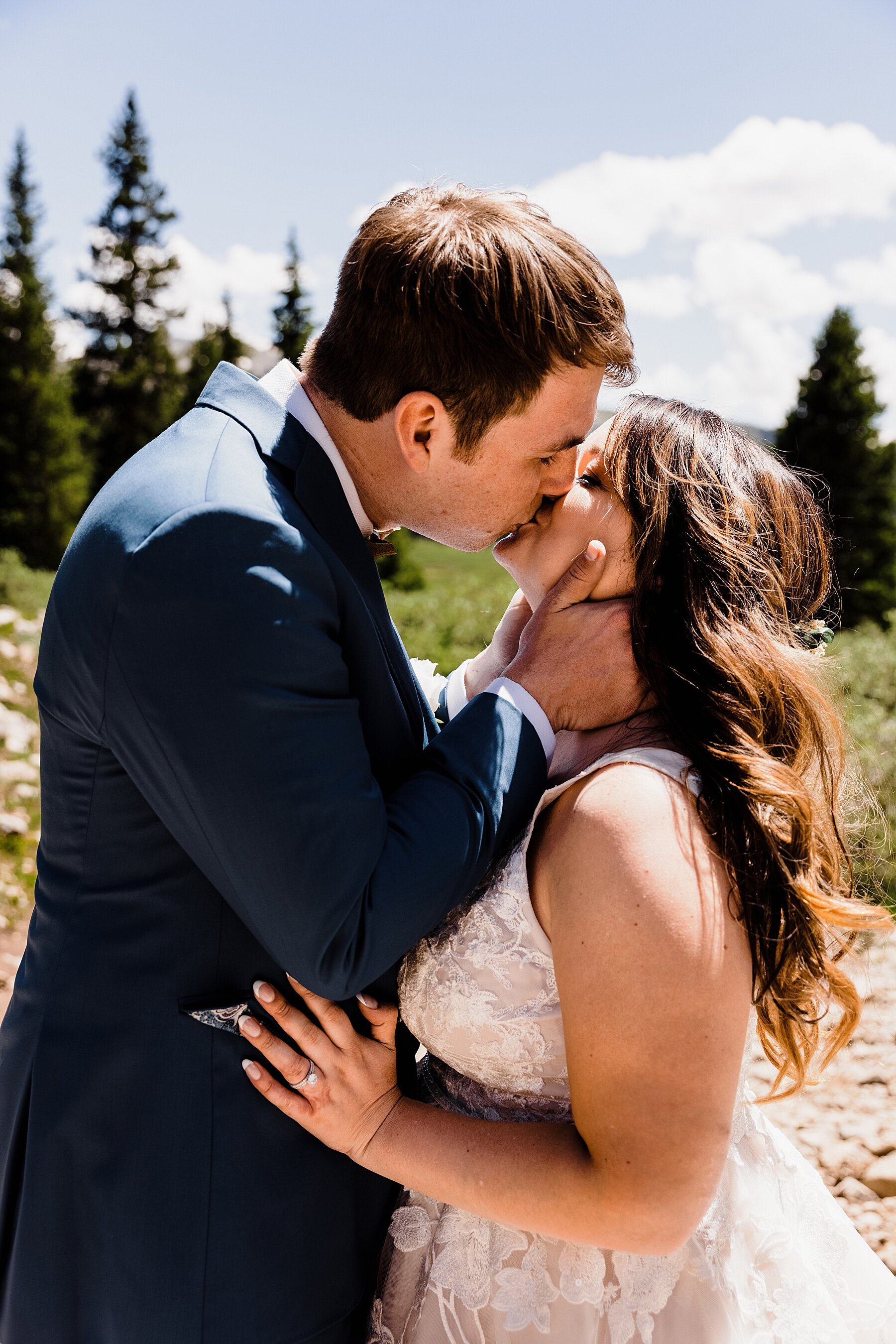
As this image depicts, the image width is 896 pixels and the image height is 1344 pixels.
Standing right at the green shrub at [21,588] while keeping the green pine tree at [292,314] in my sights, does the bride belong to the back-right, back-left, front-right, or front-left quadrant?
back-right

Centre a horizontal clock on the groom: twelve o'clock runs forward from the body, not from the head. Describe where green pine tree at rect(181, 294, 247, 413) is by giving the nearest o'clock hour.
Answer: The green pine tree is roughly at 9 o'clock from the groom.

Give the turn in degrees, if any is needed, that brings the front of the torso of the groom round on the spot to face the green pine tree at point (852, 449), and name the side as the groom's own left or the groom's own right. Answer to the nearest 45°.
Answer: approximately 45° to the groom's own left

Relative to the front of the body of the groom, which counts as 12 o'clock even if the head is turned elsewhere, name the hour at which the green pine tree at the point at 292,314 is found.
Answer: The green pine tree is roughly at 9 o'clock from the groom.

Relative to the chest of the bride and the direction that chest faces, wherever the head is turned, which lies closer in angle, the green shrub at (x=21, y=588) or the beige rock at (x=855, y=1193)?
the green shrub

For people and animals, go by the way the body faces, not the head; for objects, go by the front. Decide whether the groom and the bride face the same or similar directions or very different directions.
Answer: very different directions

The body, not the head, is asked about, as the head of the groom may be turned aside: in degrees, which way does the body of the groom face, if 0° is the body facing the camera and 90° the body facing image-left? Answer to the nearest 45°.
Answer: approximately 270°

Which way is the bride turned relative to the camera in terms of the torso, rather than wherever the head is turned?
to the viewer's left

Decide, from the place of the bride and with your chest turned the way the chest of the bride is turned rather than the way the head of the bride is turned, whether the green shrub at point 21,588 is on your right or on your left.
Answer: on your right

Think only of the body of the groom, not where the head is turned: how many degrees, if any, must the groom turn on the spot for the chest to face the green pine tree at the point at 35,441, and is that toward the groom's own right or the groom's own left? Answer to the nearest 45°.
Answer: approximately 90° to the groom's own left
